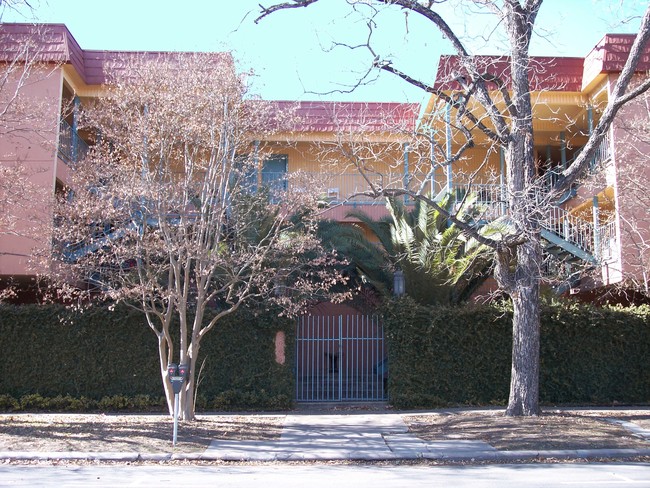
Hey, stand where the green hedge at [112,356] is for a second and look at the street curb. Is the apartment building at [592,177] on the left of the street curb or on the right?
left

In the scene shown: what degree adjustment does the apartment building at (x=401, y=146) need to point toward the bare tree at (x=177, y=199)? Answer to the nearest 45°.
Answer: approximately 45° to its right

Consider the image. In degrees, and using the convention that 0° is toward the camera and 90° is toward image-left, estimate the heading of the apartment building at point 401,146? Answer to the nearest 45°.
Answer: approximately 0°

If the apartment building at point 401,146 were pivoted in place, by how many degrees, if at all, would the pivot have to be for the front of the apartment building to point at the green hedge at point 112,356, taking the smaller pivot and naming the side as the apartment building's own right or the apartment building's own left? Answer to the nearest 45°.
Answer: approximately 90° to the apartment building's own right
